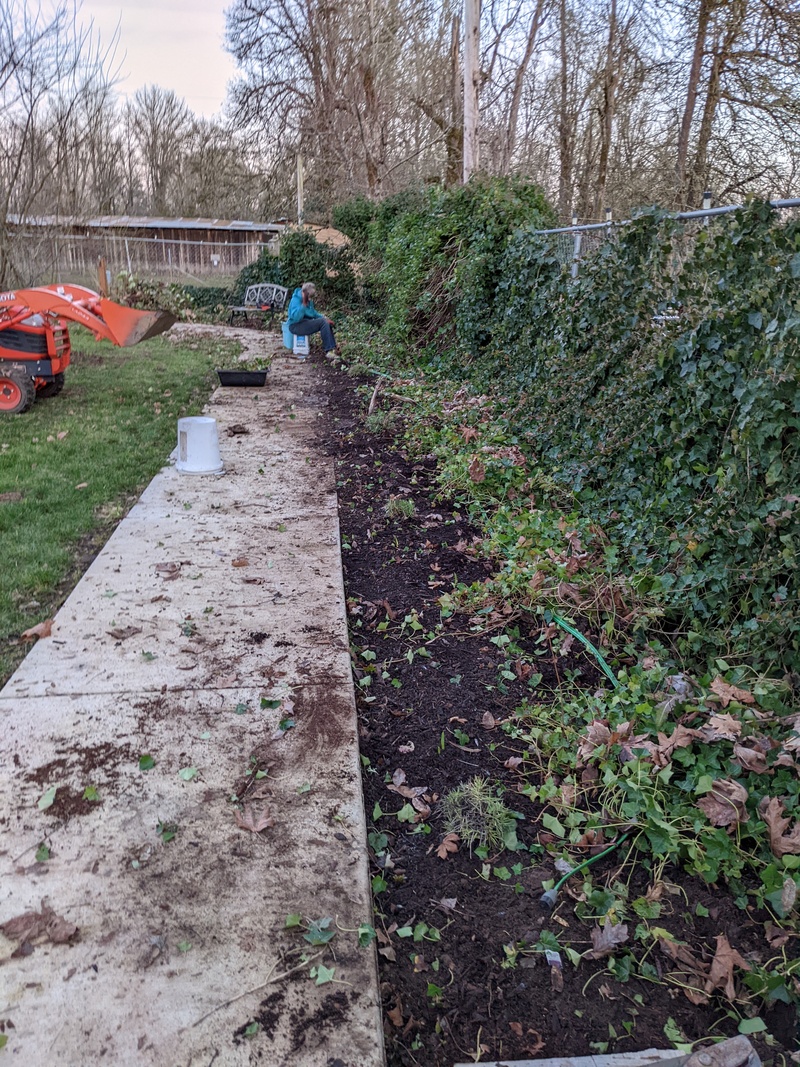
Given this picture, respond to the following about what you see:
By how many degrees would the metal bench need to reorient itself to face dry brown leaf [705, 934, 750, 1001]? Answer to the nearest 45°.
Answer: approximately 45° to its left

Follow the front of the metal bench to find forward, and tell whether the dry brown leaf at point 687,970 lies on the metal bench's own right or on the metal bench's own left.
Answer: on the metal bench's own left

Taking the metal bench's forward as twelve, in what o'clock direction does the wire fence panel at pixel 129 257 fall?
The wire fence panel is roughly at 3 o'clock from the metal bench.

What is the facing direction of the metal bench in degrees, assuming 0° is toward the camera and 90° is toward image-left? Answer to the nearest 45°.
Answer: approximately 45°

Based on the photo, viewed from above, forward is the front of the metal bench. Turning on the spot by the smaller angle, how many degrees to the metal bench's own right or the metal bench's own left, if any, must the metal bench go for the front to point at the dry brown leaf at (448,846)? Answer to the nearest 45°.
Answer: approximately 45° to the metal bench's own left

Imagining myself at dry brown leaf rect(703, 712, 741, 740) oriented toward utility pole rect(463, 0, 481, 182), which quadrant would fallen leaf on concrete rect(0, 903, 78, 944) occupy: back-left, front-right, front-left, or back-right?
back-left
